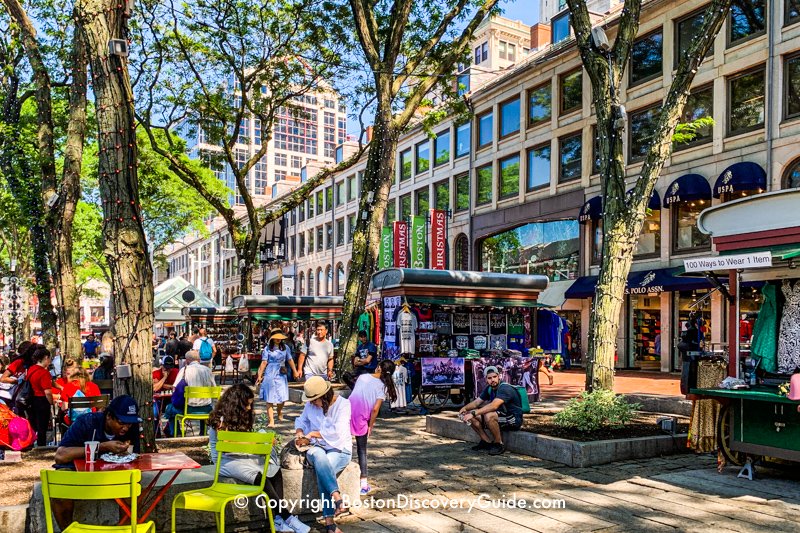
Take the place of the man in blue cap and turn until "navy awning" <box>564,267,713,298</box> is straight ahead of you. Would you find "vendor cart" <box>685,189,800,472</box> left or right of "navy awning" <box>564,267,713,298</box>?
right

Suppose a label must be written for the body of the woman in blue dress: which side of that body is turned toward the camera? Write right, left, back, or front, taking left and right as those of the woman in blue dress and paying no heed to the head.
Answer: front

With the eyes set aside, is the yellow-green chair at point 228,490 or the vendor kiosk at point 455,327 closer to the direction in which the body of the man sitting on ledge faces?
the yellow-green chair

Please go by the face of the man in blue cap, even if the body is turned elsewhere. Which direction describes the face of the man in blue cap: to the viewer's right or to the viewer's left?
to the viewer's right

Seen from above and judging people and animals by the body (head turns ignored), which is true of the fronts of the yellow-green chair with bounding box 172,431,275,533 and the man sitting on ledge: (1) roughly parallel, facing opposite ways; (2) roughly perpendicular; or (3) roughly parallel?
roughly parallel

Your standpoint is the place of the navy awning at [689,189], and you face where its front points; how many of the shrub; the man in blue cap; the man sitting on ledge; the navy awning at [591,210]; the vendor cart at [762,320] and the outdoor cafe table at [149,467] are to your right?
1

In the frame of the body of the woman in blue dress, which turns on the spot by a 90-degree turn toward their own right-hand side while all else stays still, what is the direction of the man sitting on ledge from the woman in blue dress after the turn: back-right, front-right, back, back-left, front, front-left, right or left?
back-left

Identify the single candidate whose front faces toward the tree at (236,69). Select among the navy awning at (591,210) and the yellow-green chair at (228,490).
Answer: the navy awning
